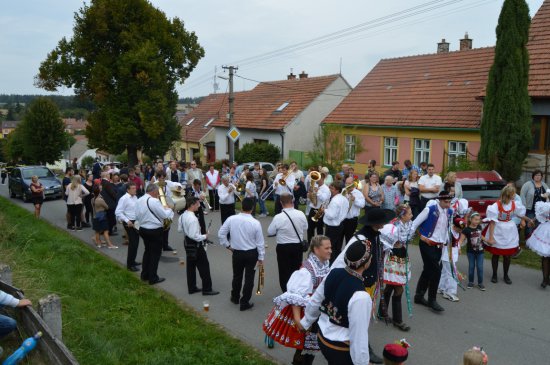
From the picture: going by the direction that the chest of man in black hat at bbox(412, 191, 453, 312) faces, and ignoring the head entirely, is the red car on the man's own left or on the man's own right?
on the man's own left

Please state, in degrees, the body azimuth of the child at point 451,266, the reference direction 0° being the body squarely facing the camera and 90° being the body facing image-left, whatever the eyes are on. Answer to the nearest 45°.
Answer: approximately 315°
